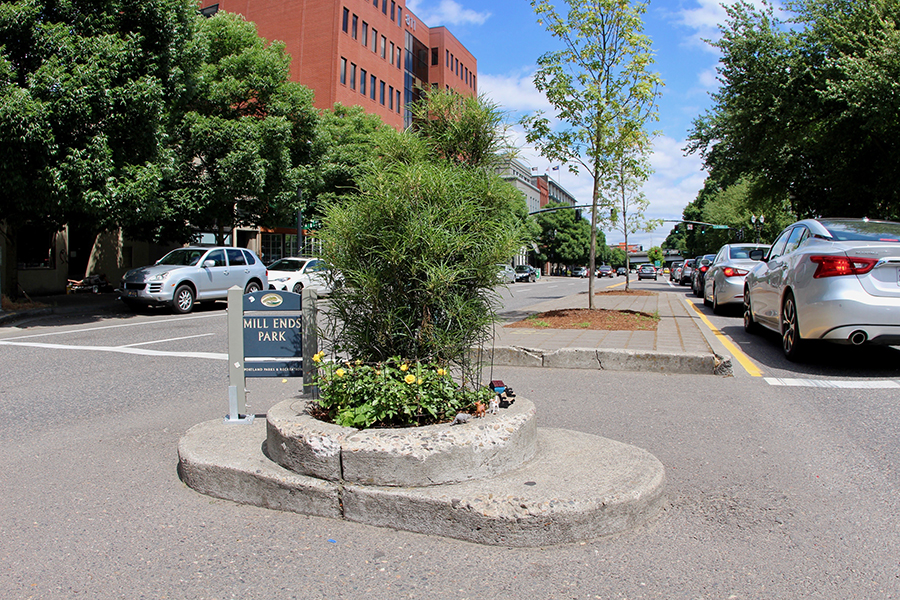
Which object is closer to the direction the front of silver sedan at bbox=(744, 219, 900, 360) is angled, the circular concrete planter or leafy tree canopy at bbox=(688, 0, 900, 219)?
the leafy tree canopy

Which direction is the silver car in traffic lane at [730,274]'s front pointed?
away from the camera

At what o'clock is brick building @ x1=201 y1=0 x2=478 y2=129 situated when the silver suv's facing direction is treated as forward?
The brick building is roughly at 5 o'clock from the silver suv.

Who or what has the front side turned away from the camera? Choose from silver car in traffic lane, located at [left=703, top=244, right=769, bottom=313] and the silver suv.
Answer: the silver car in traffic lane

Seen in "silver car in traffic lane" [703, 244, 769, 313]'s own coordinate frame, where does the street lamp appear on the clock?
The street lamp is roughly at 12 o'clock from the silver car in traffic lane.

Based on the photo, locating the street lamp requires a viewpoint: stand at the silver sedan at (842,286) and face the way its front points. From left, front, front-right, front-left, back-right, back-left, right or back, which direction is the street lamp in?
front-right

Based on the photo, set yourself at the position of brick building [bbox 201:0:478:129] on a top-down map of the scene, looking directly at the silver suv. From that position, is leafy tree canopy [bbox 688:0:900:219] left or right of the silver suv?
left

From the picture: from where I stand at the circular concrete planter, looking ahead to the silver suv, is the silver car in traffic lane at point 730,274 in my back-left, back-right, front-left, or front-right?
front-right

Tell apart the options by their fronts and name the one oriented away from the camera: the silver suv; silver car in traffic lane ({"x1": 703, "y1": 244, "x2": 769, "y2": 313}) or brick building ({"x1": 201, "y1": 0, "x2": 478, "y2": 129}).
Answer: the silver car in traffic lane

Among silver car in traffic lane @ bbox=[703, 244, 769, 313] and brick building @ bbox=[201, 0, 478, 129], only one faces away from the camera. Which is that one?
the silver car in traffic lane

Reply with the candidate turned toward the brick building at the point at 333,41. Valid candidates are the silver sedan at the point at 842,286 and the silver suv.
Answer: the silver sedan

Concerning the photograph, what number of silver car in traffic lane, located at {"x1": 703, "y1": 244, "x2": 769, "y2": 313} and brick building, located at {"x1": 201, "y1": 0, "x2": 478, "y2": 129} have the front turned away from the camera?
1

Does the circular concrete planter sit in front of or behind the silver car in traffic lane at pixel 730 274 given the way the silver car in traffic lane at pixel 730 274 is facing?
behind

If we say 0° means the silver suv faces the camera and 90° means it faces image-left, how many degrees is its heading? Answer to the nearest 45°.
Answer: approximately 45°

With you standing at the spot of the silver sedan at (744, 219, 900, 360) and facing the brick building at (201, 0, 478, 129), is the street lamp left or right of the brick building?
right

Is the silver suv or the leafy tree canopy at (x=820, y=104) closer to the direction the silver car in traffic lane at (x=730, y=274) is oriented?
the leafy tree canopy

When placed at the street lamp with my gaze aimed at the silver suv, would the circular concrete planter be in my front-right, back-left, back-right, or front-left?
front-left

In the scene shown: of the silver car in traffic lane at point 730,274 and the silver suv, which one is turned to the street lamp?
the silver car in traffic lane

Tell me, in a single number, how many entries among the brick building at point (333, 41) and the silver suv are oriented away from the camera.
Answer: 0

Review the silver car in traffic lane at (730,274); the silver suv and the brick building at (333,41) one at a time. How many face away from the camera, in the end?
1
